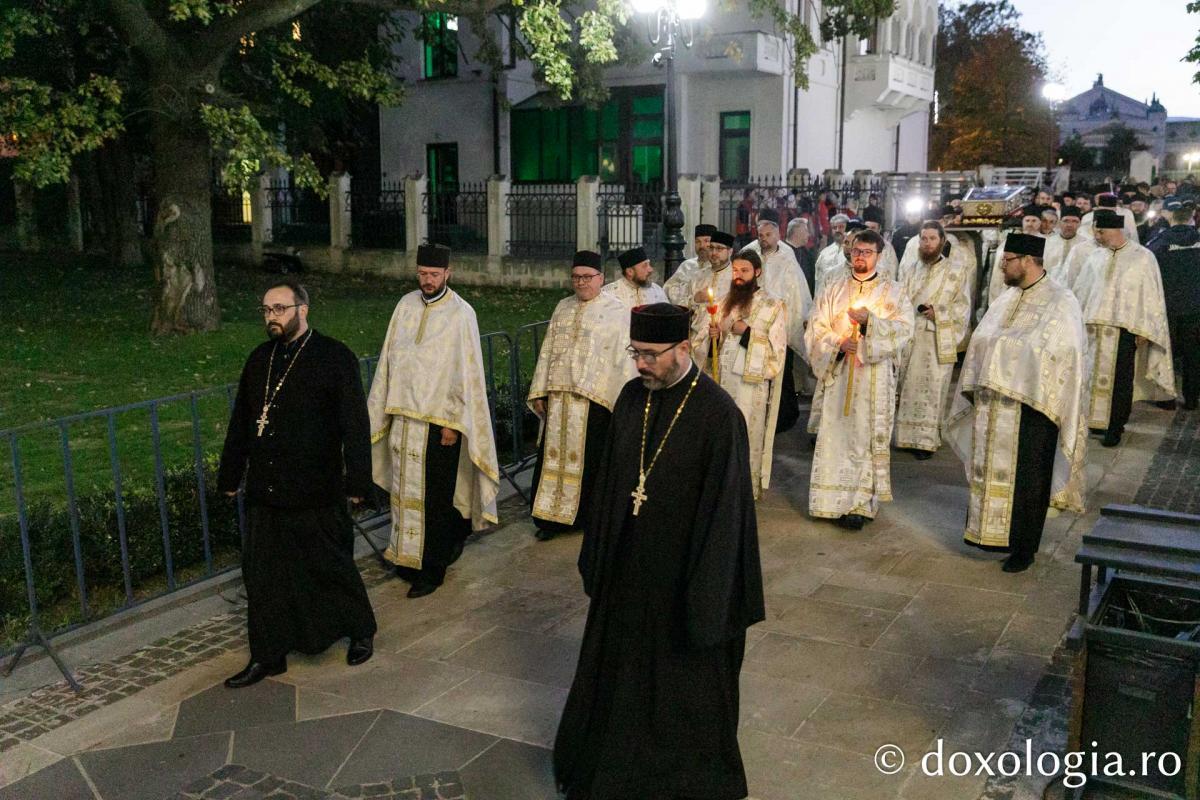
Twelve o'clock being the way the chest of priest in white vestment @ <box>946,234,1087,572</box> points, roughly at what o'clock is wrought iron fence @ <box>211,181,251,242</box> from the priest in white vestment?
The wrought iron fence is roughly at 3 o'clock from the priest in white vestment.

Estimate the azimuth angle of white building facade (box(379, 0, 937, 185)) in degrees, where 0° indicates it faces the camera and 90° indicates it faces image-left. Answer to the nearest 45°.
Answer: approximately 0°

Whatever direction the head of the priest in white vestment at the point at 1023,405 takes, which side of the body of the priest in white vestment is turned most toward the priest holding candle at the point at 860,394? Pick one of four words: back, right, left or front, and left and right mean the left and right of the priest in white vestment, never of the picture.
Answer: right

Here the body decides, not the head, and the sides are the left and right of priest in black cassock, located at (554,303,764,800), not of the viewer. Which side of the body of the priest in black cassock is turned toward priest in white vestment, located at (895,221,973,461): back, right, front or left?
back

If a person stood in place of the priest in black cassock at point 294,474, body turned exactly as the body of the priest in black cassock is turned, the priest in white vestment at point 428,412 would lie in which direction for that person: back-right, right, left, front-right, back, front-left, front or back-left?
back

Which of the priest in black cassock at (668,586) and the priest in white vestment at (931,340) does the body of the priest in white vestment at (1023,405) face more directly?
the priest in black cassock

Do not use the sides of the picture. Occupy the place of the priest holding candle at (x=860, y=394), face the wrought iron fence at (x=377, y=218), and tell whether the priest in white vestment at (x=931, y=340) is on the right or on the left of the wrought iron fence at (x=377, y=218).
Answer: right

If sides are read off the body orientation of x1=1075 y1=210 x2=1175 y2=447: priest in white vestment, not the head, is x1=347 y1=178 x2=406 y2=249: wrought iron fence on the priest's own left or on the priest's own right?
on the priest's own right

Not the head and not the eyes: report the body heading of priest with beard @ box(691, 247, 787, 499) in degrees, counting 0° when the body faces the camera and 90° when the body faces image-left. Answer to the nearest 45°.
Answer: approximately 45°

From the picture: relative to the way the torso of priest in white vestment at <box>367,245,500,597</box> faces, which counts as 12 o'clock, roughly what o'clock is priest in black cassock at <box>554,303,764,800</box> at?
The priest in black cassock is roughly at 10 o'clock from the priest in white vestment.

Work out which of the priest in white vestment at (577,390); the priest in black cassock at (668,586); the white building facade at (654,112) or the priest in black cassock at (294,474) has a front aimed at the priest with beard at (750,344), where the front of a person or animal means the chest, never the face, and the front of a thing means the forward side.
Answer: the white building facade

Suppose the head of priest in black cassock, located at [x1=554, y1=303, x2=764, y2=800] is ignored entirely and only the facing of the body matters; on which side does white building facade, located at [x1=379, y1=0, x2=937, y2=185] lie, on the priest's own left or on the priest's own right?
on the priest's own right
